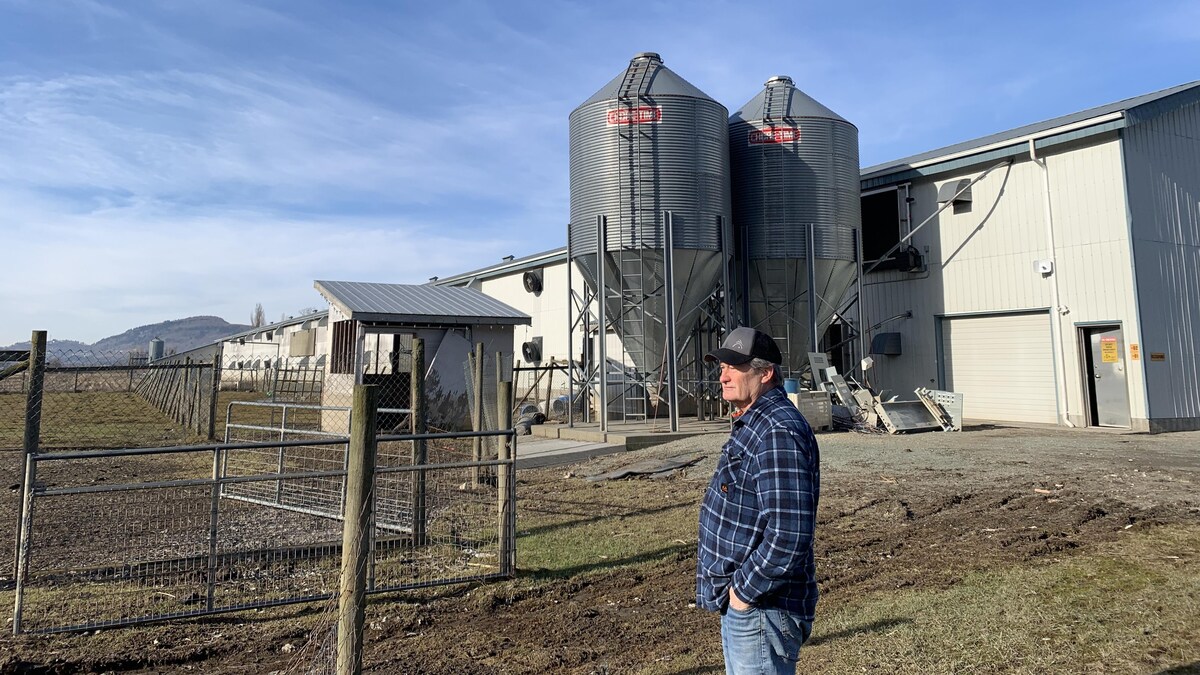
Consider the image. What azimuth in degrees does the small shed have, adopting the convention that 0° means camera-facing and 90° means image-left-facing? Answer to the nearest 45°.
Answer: approximately 0°

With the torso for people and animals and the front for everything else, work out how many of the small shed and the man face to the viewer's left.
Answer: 1

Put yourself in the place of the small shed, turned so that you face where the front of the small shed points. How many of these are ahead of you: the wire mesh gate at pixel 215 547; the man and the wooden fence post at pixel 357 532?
3

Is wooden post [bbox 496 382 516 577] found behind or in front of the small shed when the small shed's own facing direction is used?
in front

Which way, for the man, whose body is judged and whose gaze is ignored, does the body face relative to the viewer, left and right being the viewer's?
facing to the left of the viewer

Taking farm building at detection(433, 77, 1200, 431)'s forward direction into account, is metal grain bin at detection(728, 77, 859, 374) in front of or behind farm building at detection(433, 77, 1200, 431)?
in front

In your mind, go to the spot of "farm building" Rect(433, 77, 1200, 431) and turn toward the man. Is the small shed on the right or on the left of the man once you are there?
right

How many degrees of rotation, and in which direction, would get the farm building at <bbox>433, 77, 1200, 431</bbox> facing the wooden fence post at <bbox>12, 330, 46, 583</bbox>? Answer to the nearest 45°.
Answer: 0° — it already faces it

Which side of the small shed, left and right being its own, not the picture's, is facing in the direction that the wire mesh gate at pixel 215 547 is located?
front

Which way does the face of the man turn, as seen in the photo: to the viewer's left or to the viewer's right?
to the viewer's left

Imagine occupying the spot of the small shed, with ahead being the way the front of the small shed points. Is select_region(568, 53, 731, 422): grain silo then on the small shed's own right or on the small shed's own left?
on the small shed's own left

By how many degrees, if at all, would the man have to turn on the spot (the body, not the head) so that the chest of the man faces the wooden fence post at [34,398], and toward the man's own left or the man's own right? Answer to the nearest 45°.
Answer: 0° — they already face it
